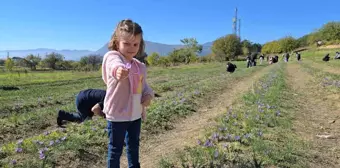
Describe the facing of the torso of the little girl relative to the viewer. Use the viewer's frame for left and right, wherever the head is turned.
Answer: facing the viewer and to the right of the viewer

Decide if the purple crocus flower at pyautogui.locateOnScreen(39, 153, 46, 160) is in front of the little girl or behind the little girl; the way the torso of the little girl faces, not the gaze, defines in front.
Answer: behind
